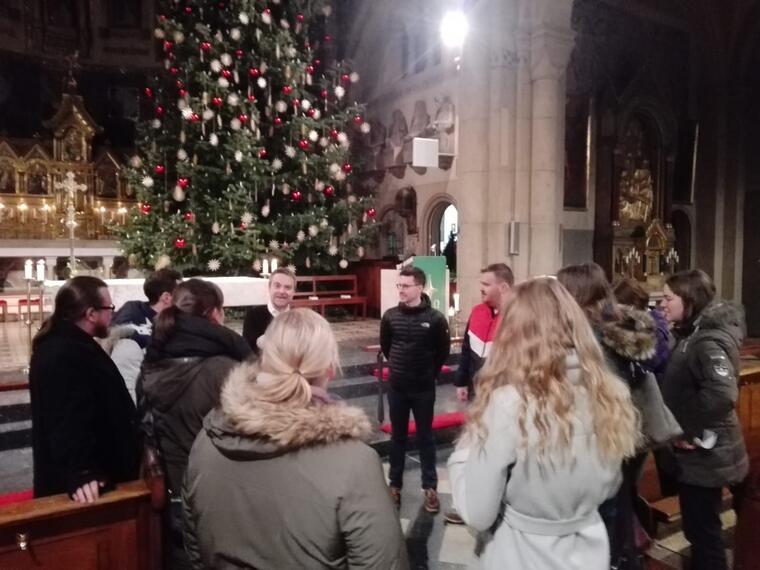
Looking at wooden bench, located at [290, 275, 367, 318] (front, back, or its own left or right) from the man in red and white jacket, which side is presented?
front

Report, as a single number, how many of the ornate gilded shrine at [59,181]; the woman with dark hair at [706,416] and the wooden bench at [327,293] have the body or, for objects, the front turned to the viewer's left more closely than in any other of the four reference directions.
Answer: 1

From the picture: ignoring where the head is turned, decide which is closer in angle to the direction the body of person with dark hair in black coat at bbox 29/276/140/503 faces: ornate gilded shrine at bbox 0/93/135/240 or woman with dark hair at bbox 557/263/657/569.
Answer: the woman with dark hair

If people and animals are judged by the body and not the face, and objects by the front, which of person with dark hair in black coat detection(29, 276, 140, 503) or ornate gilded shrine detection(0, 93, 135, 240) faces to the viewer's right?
the person with dark hair in black coat

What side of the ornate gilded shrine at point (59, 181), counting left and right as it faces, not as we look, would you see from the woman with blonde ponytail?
front

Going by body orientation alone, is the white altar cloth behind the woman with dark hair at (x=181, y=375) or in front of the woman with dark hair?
in front

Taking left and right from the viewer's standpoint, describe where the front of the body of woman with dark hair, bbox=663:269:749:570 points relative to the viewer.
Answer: facing to the left of the viewer

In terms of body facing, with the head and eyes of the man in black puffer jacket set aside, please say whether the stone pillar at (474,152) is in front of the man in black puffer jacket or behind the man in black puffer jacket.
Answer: behind

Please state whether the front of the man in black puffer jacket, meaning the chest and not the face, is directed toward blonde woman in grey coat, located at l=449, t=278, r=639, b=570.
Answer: yes

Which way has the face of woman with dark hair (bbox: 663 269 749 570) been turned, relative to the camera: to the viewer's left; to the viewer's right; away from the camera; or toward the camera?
to the viewer's left

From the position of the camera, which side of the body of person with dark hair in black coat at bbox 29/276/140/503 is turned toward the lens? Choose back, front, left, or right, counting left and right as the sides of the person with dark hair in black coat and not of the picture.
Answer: right

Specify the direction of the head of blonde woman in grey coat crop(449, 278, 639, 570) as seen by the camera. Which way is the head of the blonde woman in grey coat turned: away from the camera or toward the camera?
away from the camera

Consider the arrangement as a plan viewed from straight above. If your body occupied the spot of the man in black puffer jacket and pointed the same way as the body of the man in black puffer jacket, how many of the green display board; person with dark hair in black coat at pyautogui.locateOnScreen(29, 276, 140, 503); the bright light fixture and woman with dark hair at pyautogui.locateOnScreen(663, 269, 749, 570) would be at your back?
2
